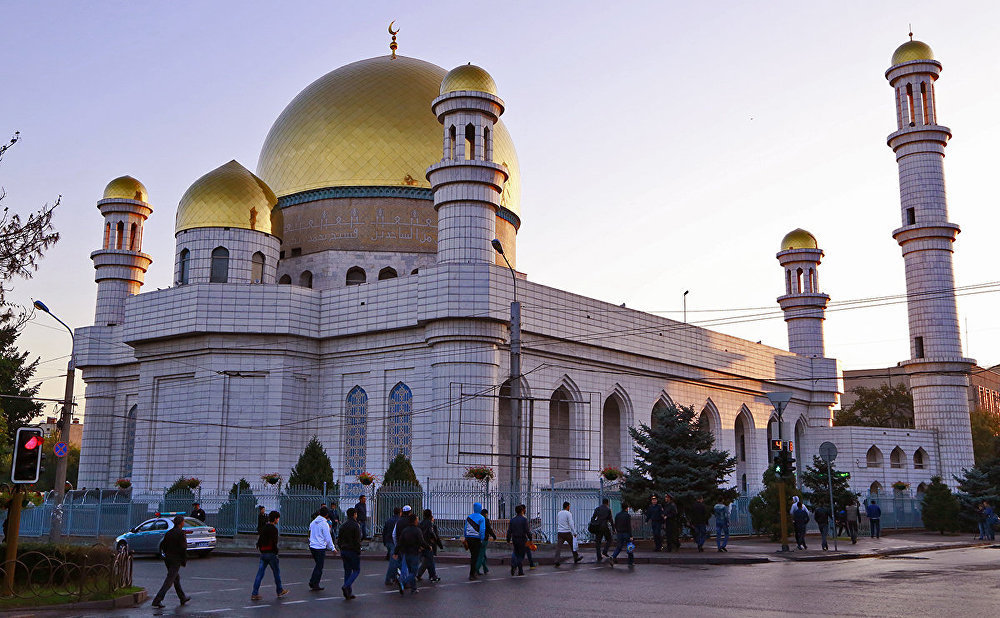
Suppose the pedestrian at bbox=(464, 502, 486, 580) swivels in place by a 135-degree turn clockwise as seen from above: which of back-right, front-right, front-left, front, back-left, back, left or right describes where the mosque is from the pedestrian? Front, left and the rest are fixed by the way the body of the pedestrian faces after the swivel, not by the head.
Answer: back

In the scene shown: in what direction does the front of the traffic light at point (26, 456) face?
toward the camera

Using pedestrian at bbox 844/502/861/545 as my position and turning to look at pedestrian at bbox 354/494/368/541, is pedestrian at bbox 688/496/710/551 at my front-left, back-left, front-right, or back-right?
front-left

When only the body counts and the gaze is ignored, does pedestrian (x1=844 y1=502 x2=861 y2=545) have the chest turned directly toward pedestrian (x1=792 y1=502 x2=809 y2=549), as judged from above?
no

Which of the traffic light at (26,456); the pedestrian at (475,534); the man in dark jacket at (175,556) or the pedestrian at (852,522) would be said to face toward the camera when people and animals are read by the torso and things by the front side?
the traffic light

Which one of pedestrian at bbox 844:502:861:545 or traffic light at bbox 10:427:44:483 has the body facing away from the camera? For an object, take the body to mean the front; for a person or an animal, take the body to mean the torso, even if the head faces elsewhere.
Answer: the pedestrian

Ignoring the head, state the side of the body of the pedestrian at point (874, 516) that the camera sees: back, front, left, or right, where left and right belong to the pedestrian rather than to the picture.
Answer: back

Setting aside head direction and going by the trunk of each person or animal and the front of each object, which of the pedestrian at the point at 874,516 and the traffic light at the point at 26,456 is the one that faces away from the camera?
the pedestrian

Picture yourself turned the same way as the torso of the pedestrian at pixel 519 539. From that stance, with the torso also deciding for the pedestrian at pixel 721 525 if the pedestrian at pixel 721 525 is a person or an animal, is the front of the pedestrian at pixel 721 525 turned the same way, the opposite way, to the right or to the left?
the same way

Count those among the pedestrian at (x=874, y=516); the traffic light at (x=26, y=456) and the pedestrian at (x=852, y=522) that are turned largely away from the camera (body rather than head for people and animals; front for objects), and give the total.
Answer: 2

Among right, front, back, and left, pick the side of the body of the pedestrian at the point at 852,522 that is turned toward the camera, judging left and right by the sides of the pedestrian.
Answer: back

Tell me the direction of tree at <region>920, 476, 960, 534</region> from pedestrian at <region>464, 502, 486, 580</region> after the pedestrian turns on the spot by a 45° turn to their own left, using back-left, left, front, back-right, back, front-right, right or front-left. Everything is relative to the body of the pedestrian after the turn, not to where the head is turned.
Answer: front-right

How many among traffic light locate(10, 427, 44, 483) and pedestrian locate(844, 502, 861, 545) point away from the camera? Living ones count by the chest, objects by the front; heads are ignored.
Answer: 1
